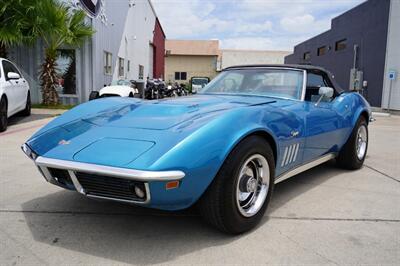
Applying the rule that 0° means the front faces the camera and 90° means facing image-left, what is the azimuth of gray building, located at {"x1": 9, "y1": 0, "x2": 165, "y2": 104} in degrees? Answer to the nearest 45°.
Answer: approximately 315°

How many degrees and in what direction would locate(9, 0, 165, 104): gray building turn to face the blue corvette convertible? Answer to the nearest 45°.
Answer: approximately 45° to its right

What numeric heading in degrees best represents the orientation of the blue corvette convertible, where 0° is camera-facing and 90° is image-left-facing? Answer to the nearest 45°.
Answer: approximately 45°

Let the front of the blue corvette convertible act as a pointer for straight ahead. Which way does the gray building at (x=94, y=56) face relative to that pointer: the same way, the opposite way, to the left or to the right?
to the left

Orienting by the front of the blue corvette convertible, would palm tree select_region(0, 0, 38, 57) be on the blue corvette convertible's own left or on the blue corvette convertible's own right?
on the blue corvette convertible's own right

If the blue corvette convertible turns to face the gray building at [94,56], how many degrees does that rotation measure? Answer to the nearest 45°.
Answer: approximately 135° to its right
